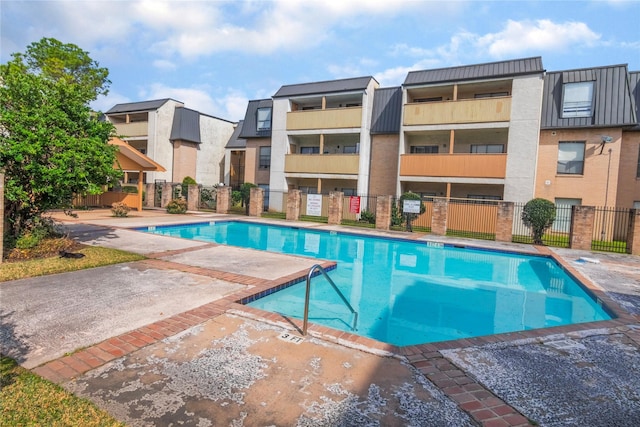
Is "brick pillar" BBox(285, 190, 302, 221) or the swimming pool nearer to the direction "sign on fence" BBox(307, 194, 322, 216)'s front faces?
the swimming pool

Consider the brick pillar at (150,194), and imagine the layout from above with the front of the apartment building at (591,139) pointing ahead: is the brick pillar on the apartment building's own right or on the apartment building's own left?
on the apartment building's own right

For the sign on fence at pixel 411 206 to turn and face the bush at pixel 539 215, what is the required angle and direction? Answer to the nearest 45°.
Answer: approximately 90° to its left

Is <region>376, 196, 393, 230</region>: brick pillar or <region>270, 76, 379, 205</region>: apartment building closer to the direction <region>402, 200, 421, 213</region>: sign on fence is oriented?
the brick pillar

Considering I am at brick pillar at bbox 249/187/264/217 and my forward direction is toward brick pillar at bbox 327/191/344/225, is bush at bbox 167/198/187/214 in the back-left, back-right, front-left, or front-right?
back-right

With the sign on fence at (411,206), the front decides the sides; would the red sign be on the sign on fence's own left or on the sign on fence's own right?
on the sign on fence's own right

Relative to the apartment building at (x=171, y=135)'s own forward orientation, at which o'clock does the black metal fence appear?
The black metal fence is roughly at 9 o'clock from the apartment building.

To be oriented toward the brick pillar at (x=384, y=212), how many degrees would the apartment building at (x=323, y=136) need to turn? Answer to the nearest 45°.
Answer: approximately 45° to its left
